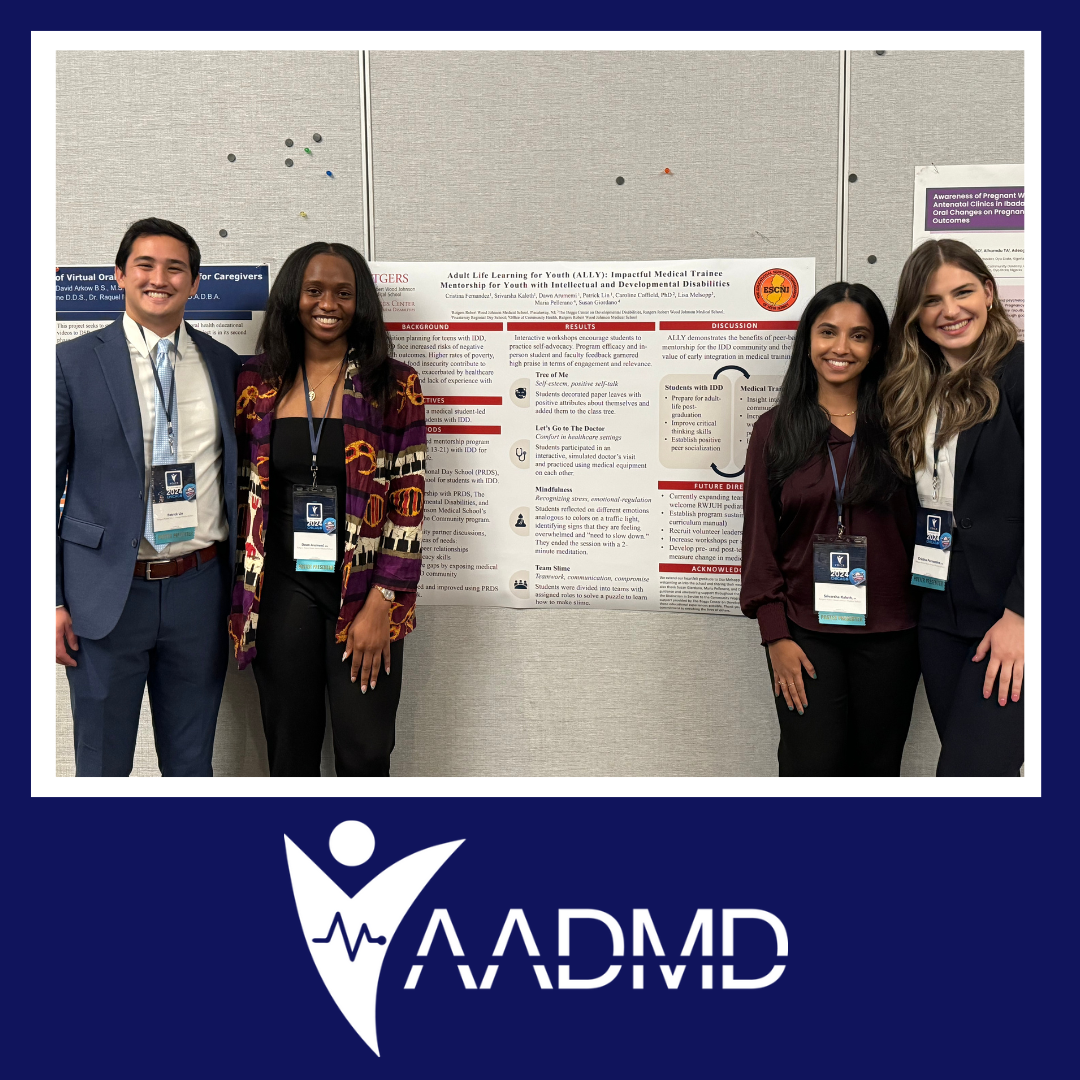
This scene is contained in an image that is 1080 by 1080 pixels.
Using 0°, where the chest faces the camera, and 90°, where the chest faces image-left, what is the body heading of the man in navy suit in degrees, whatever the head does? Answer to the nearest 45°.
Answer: approximately 0°

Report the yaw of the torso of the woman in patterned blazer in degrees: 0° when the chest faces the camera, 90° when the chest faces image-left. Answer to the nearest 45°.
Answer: approximately 0°
